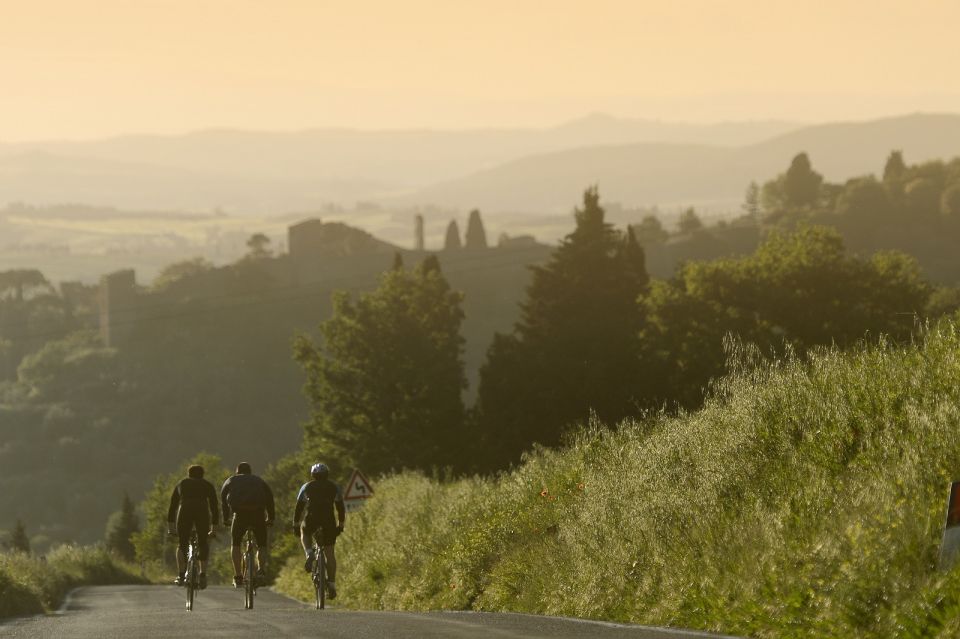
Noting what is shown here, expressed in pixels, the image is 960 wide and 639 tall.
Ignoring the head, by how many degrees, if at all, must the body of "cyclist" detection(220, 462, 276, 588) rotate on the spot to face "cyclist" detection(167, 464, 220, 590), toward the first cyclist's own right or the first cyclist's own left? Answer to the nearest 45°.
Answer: approximately 45° to the first cyclist's own left

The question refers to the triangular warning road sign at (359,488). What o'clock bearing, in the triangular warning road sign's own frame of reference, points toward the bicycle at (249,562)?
The bicycle is roughly at 12 o'clock from the triangular warning road sign.

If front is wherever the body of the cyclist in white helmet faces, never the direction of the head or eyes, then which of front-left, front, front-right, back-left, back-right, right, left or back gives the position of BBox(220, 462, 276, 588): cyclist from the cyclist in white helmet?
left

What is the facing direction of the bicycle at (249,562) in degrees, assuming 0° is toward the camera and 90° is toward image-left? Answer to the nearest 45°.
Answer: approximately 180°

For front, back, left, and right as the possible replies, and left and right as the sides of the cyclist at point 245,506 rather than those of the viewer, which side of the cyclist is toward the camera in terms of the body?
back

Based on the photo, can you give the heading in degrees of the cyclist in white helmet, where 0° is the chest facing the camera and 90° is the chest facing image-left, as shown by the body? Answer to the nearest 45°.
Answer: approximately 180°

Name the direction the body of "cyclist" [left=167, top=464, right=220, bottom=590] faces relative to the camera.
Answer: away from the camera

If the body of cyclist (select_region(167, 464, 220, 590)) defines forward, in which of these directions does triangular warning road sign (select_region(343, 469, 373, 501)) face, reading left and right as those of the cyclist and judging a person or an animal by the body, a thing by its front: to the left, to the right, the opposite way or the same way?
the opposite way
